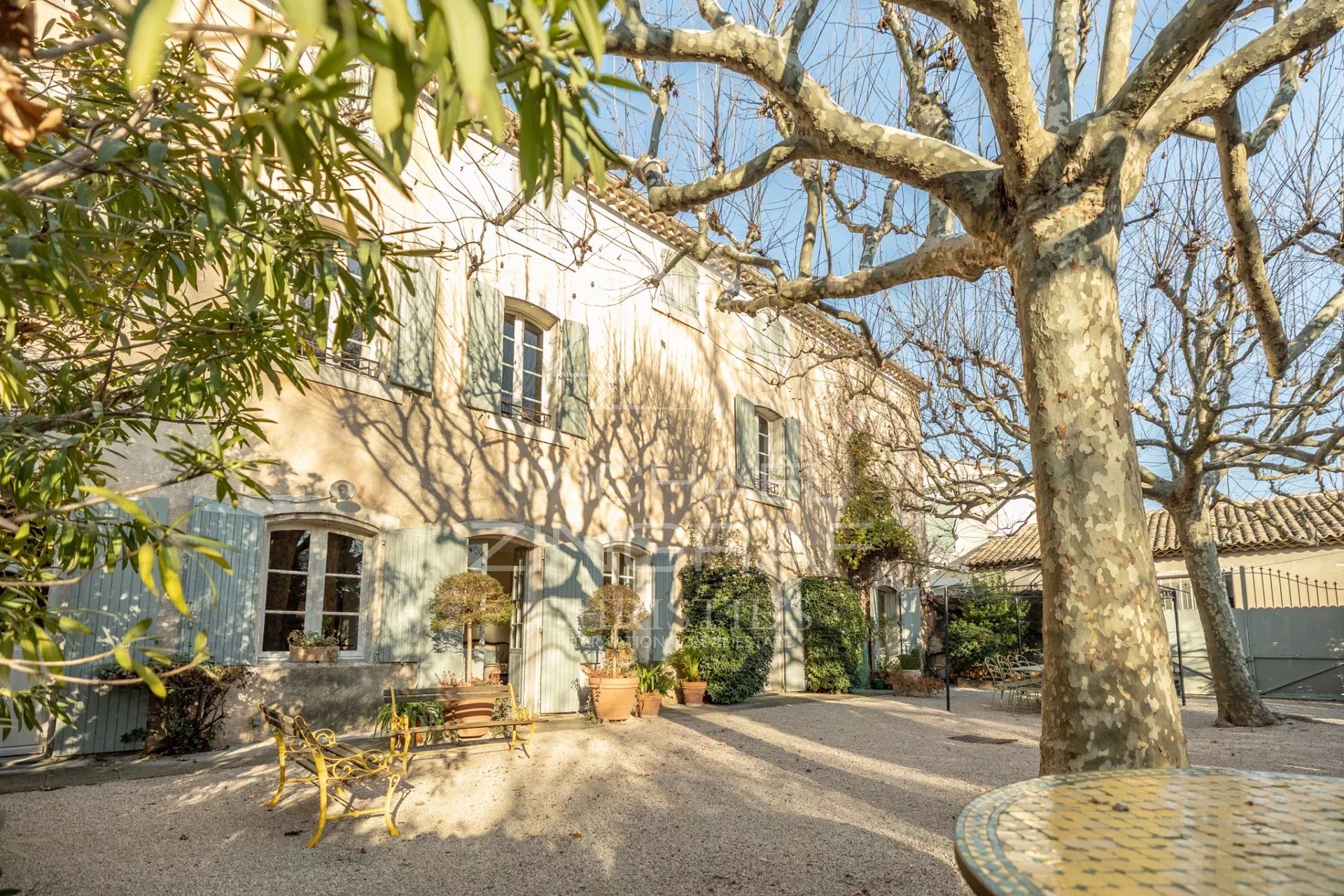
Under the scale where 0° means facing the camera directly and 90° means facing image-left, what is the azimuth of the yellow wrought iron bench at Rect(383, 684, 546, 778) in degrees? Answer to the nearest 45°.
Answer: approximately 315°

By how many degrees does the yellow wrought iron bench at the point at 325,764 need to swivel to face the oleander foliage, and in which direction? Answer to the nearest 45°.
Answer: approximately 90° to its right

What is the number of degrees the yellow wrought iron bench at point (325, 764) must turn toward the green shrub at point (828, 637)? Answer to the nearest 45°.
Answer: approximately 45° to its left

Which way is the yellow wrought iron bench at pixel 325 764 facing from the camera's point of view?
to the viewer's right

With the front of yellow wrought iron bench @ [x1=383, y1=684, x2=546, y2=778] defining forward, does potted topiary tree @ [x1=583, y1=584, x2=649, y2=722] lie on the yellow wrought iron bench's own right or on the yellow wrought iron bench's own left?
on the yellow wrought iron bench's own left

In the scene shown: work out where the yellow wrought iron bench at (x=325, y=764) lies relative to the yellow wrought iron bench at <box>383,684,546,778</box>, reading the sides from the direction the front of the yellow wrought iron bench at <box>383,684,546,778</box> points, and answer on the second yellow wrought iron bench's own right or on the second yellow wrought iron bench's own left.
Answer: on the second yellow wrought iron bench's own right

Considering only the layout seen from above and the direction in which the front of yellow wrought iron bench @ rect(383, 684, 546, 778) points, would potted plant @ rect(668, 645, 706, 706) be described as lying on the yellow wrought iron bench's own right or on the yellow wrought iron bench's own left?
on the yellow wrought iron bench's own left
